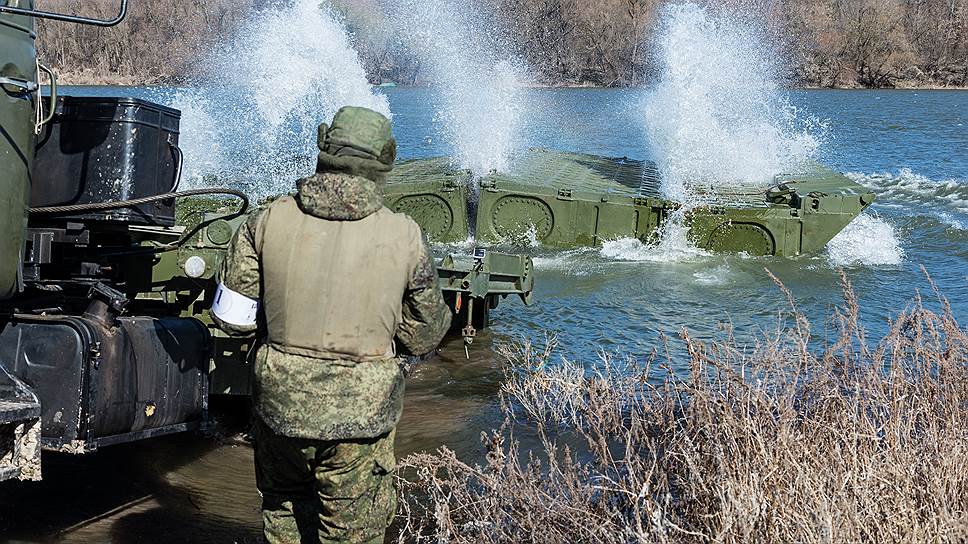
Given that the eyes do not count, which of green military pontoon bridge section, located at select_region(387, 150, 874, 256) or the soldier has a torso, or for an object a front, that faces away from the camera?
the soldier

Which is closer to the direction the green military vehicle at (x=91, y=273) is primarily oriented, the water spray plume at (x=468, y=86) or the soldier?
the soldier

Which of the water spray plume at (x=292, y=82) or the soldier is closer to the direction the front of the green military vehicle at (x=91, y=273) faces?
the soldier

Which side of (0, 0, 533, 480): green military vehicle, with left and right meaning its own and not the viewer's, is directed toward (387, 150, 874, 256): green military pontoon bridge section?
back

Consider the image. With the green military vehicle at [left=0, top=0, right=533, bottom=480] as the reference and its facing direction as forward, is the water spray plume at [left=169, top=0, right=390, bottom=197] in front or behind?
behind

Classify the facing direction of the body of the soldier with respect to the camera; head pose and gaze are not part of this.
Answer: away from the camera
